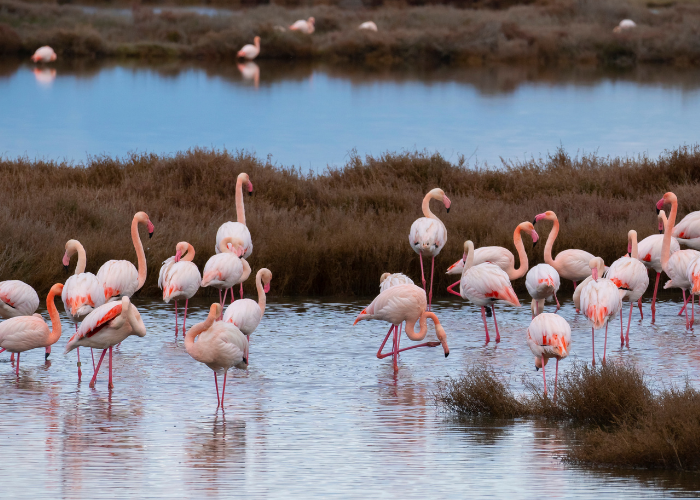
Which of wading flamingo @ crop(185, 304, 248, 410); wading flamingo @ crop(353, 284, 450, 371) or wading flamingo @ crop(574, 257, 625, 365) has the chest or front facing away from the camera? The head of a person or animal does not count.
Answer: wading flamingo @ crop(574, 257, 625, 365)

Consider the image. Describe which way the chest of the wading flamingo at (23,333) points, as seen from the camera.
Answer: to the viewer's right

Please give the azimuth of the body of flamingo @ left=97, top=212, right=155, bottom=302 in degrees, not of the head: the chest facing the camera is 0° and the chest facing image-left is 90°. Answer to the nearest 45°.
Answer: approximately 270°

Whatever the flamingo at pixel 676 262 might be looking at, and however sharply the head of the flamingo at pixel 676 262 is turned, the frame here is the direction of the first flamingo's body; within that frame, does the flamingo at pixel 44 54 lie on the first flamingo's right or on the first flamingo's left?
on the first flamingo's right

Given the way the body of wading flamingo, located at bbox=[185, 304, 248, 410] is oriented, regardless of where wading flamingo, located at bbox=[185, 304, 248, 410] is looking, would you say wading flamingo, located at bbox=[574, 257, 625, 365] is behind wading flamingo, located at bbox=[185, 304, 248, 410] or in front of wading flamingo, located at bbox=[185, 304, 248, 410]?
behind

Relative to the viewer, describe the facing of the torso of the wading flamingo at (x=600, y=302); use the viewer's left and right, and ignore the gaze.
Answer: facing away from the viewer

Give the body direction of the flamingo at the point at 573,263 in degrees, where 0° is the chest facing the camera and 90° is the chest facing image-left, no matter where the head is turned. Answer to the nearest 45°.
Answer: approximately 90°

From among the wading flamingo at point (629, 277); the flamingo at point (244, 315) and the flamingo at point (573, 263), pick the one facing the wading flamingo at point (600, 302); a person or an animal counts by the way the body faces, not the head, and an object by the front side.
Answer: the flamingo at point (244, 315)

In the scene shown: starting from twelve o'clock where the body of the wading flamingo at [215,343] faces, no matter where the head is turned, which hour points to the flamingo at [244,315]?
The flamingo is roughly at 5 o'clock from the wading flamingo.

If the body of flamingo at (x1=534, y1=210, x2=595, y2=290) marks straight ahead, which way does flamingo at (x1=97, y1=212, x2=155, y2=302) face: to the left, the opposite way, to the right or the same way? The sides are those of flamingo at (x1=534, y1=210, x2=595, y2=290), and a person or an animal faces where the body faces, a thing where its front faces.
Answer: the opposite way

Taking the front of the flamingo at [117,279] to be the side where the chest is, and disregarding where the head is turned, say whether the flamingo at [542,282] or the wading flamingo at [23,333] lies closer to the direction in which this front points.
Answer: the flamingo

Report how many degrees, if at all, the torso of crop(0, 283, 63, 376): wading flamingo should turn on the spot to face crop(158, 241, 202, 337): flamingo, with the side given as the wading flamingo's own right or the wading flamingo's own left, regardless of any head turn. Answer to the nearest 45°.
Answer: approximately 45° to the wading flamingo's own left

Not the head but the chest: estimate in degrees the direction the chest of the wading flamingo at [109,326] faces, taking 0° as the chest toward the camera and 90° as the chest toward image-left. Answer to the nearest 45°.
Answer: approximately 270°
